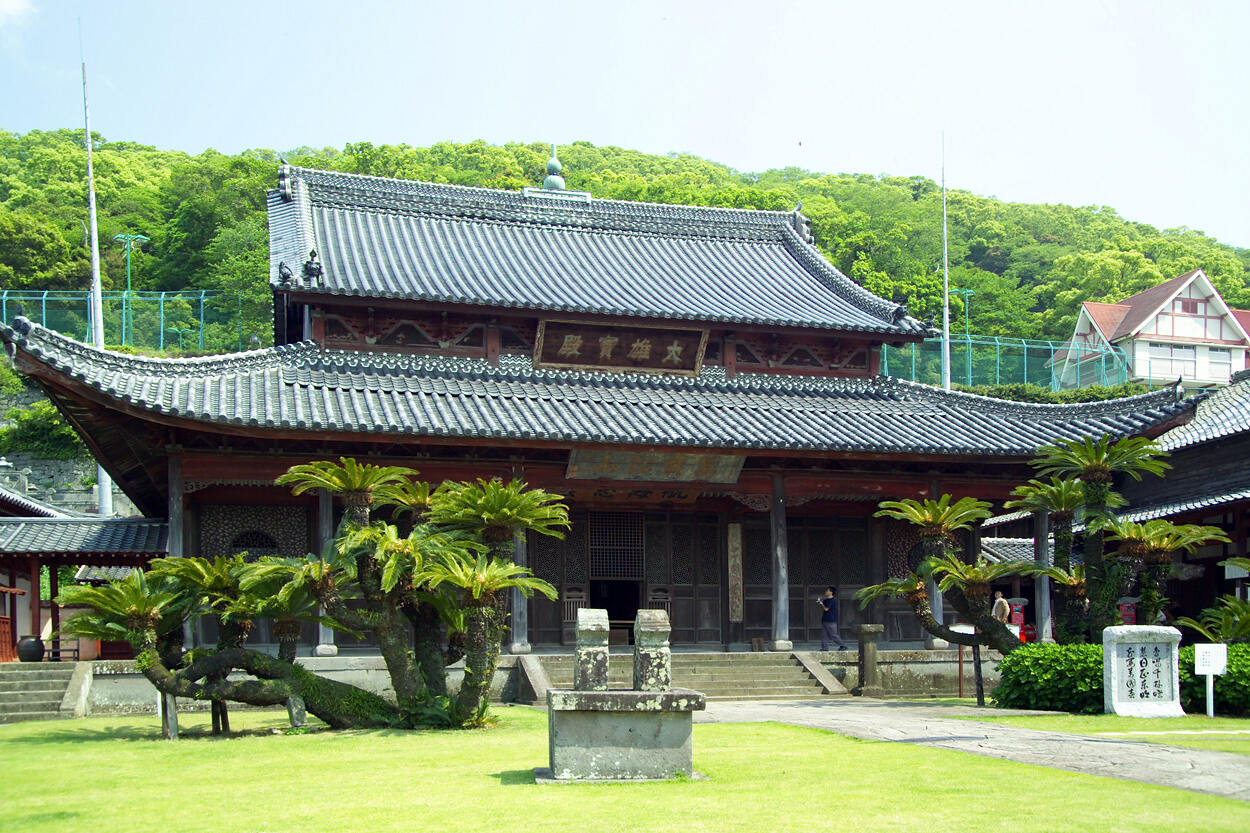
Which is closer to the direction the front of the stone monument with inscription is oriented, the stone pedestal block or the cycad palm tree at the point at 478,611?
the stone pedestal block

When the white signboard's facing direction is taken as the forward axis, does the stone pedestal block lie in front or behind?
in front

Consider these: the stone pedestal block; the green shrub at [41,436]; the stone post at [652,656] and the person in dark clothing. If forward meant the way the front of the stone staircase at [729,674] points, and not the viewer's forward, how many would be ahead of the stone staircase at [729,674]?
2

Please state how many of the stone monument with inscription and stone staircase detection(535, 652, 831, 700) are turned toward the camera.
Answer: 2

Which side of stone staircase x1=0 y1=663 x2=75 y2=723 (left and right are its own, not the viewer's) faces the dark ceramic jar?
back

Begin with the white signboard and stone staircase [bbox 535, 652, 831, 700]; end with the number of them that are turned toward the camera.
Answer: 2

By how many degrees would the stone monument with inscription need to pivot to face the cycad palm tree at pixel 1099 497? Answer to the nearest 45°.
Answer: approximately 180°

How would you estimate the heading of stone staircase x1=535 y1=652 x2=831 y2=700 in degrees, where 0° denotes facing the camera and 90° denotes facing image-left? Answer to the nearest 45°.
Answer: approximately 0°

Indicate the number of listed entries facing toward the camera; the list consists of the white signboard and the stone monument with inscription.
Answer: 2

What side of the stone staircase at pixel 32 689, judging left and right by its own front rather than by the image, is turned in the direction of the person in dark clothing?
left
